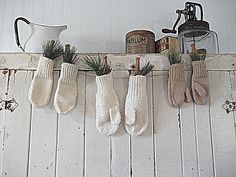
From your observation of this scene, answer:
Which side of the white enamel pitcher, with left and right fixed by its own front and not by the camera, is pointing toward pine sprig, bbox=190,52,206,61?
front

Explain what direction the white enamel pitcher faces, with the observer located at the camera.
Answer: facing to the right of the viewer
